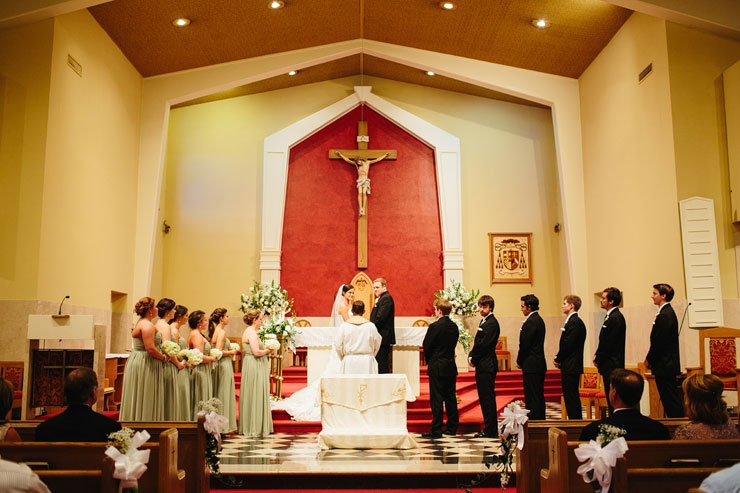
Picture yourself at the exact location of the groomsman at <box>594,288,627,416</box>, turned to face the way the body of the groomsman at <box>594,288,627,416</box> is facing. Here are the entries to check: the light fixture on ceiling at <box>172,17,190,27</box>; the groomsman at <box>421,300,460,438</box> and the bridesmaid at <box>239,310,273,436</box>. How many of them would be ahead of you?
3

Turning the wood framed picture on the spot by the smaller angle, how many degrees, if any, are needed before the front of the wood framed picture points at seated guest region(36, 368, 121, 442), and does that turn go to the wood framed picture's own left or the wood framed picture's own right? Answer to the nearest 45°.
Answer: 0° — it already faces them

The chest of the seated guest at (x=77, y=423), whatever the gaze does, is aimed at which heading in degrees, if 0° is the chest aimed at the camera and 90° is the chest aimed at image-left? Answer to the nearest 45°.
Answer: approximately 180°

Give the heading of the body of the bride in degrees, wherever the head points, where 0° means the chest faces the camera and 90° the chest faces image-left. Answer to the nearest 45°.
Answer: approximately 270°

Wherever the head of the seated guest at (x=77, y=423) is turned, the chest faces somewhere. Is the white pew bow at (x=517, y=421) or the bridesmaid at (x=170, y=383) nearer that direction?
the bridesmaid

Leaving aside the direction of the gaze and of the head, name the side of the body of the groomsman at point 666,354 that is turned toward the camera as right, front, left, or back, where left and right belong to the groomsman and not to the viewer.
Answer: left

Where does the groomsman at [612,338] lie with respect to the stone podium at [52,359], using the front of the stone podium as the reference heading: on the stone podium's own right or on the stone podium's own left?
on the stone podium's own left

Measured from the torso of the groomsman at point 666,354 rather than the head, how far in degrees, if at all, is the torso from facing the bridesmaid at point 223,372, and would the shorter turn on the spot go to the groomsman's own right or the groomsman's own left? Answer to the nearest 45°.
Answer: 0° — they already face them

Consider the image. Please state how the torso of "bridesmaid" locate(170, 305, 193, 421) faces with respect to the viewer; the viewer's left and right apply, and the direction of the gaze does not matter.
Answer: facing to the right of the viewer

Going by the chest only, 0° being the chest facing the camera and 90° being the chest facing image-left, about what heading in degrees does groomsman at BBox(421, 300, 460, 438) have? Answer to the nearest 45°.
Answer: approximately 135°

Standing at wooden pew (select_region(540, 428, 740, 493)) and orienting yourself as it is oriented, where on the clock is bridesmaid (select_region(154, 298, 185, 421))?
The bridesmaid is roughly at 10 o'clock from the wooden pew.

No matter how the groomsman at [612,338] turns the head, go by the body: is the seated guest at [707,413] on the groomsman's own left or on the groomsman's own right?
on the groomsman's own left

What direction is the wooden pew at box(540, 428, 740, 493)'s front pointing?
away from the camera
